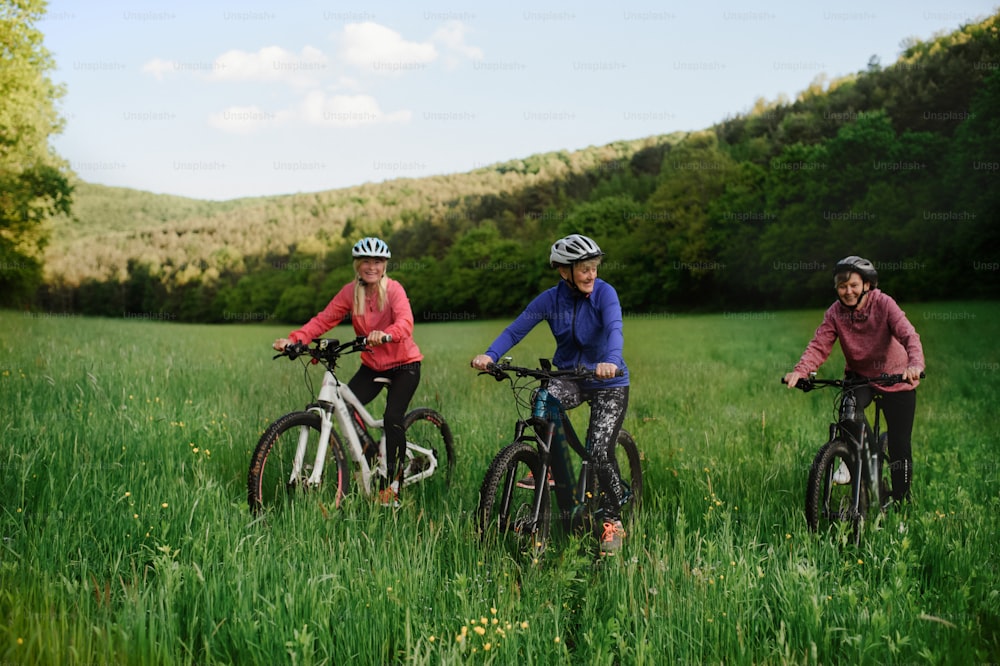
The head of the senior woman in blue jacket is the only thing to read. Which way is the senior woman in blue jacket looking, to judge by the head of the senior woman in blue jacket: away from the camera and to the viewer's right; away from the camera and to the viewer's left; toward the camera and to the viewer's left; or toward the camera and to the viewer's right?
toward the camera and to the viewer's right

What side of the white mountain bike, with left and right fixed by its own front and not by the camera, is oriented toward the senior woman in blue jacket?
left

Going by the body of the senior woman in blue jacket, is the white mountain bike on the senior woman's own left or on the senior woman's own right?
on the senior woman's own right

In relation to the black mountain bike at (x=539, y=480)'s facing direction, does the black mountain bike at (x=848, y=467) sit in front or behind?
behind

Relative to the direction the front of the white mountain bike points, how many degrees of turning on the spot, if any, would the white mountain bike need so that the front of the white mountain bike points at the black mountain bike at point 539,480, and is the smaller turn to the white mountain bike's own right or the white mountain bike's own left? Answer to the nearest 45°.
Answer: approximately 90° to the white mountain bike's own left

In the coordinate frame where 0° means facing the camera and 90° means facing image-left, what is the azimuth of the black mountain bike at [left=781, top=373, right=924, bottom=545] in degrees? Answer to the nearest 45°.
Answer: approximately 45°

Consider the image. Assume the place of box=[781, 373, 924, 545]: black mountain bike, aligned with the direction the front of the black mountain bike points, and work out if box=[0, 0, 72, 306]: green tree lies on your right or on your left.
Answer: on your right

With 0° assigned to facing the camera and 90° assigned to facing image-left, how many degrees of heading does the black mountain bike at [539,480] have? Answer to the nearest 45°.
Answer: approximately 45°
